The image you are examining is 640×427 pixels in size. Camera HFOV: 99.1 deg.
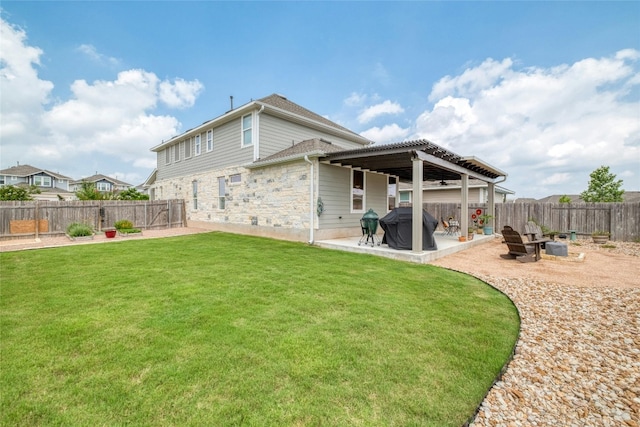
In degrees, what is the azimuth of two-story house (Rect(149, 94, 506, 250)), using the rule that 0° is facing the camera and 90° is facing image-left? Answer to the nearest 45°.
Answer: approximately 135°

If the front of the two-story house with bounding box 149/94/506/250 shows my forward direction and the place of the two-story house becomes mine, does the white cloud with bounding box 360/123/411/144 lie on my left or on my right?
on my right

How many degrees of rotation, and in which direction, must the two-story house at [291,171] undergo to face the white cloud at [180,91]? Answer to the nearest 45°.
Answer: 0° — it already faces it

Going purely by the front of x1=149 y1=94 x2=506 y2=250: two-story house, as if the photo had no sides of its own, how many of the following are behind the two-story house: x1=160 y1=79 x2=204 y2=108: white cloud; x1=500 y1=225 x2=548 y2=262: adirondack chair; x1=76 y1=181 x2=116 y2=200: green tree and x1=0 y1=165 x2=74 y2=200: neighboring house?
1

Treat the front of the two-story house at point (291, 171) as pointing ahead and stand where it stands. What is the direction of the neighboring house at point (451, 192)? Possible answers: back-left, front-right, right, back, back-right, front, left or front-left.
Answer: right

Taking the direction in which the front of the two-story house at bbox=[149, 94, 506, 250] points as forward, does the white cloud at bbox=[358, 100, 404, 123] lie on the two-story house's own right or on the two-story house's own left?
on the two-story house's own right

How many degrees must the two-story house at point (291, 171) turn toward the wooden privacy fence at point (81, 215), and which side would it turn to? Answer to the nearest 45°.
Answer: approximately 45° to its left

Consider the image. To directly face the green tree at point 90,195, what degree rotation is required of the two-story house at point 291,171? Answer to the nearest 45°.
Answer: approximately 45° to its left

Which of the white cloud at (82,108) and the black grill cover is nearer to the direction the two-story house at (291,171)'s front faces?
the white cloud

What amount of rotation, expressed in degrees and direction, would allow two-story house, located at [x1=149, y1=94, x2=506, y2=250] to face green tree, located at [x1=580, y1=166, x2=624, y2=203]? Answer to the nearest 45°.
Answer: approximately 90° to its right

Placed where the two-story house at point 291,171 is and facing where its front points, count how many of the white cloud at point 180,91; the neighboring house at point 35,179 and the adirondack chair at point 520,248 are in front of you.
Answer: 2
